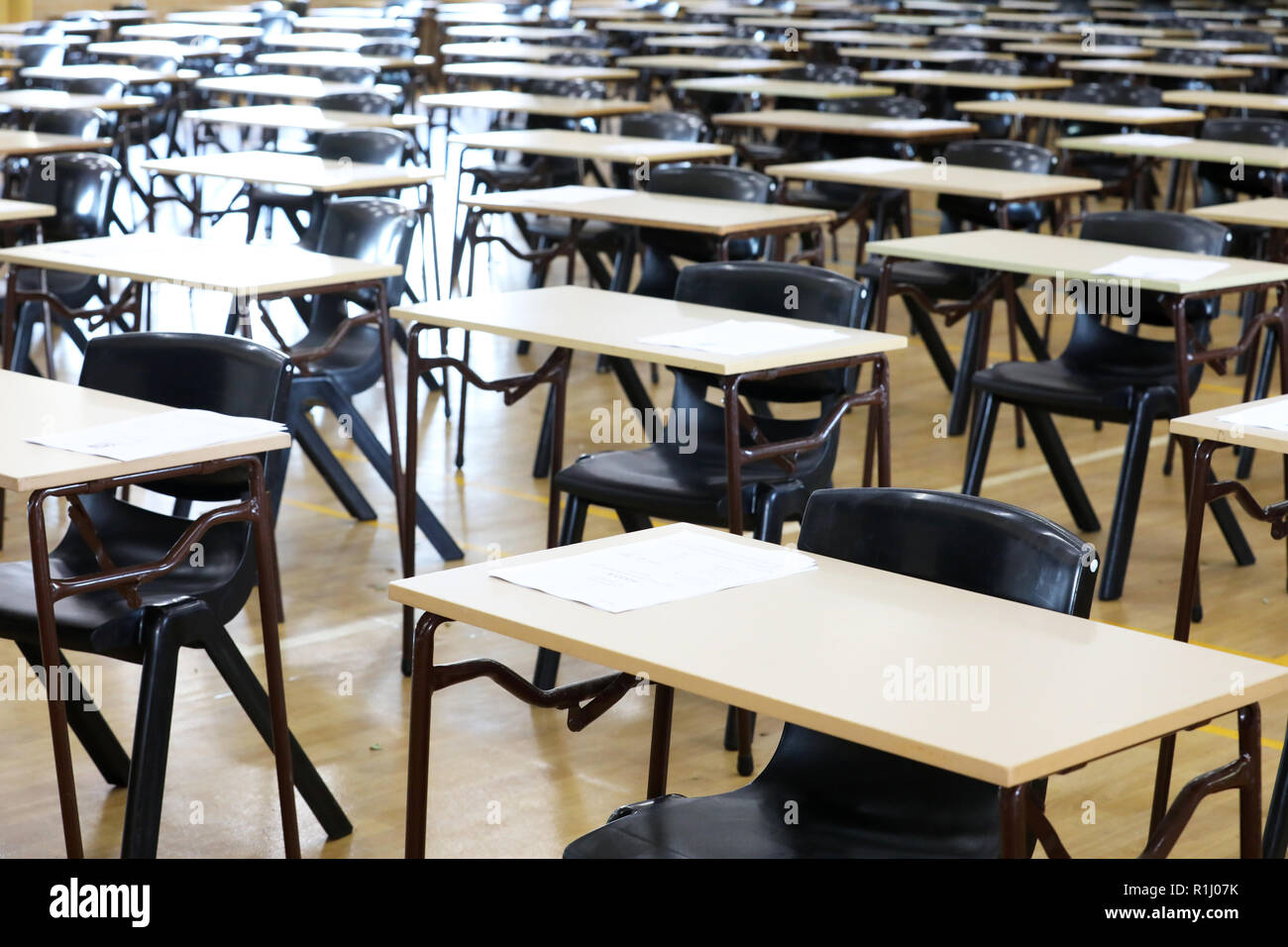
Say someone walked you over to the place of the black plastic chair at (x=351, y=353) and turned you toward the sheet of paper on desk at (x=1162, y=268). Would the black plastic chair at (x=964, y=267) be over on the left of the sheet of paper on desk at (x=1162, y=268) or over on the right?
left

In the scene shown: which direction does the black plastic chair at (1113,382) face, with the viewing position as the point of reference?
facing the viewer and to the left of the viewer

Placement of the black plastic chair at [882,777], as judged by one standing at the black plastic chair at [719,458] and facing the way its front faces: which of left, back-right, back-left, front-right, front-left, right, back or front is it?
front-left

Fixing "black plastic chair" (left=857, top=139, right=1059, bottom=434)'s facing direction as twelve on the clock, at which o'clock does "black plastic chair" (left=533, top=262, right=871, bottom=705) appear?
"black plastic chair" (left=533, top=262, right=871, bottom=705) is roughly at 11 o'clock from "black plastic chair" (left=857, top=139, right=1059, bottom=434).

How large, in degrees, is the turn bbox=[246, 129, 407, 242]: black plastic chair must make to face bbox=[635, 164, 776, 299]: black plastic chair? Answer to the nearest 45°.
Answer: approximately 90° to its left

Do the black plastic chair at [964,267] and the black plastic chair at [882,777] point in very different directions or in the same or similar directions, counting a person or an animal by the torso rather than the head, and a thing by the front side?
same or similar directions

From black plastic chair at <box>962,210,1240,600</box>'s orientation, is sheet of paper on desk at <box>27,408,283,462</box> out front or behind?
out front

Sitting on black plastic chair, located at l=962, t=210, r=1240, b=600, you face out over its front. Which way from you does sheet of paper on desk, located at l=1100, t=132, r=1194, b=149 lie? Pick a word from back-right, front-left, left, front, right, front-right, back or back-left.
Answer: back-right

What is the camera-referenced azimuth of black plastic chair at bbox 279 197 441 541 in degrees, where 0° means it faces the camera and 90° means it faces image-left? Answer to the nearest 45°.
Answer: approximately 45°

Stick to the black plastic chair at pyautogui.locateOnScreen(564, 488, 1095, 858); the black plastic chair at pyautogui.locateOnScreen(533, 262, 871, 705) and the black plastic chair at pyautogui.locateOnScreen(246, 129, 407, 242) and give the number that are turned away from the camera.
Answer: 0

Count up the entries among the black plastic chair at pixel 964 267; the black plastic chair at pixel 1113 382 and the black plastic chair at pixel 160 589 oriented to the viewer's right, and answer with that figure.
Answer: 0

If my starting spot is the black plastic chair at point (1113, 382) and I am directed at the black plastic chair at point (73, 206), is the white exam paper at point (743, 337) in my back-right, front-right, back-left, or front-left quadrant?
front-left

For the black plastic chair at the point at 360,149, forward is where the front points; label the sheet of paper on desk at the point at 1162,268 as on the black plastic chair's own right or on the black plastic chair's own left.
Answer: on the black plastic chair's own left

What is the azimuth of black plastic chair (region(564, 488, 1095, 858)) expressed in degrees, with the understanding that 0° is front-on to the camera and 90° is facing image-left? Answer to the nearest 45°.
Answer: approximately 45°

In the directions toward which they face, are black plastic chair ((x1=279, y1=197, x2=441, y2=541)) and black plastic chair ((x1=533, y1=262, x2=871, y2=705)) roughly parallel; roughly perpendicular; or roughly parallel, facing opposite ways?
roughly parallel
